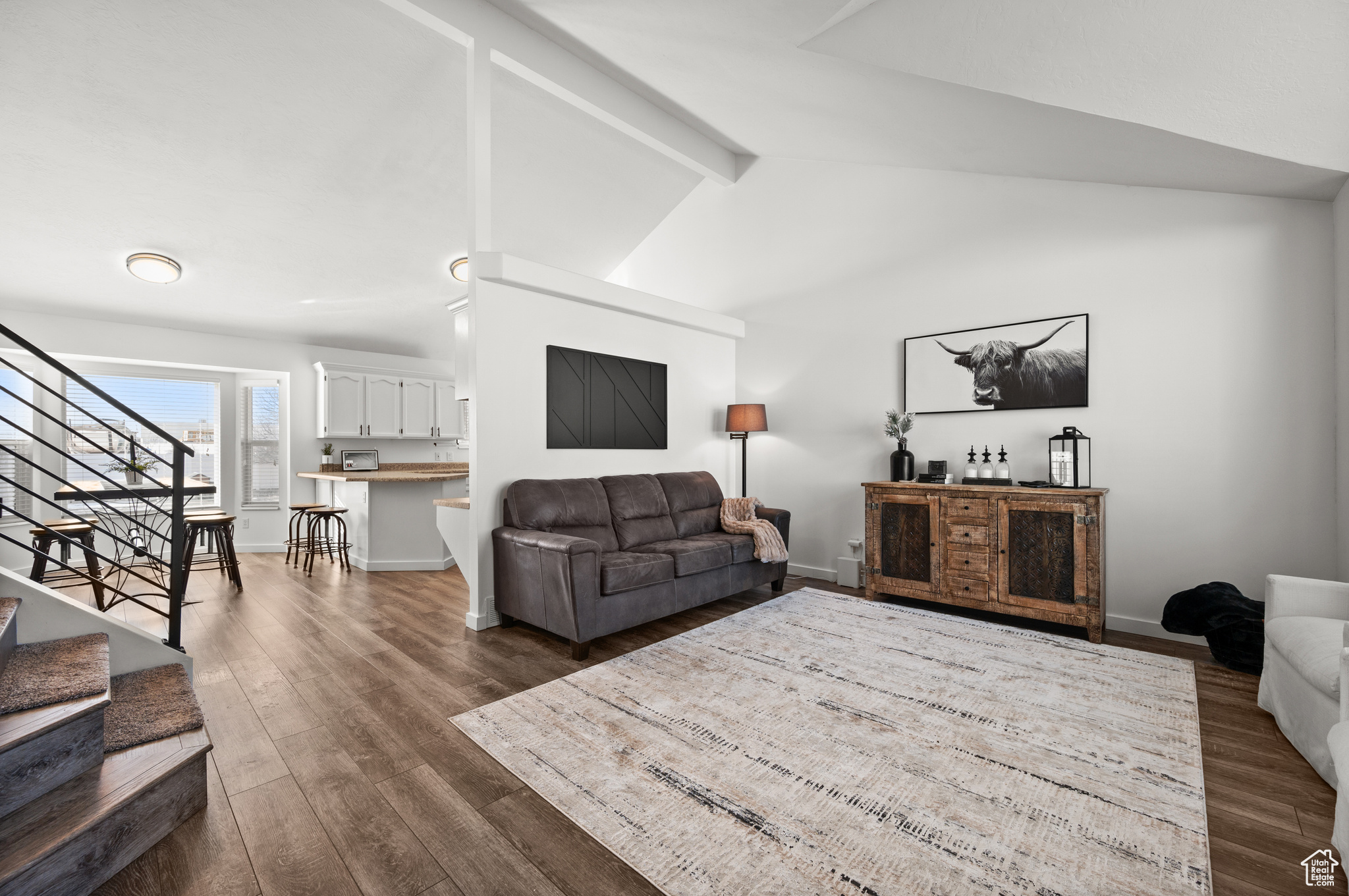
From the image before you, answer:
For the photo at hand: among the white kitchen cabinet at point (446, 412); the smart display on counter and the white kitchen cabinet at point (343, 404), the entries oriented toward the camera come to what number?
3

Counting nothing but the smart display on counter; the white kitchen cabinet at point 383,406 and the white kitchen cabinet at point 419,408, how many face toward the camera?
3

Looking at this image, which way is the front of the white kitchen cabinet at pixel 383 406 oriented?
toward the camera

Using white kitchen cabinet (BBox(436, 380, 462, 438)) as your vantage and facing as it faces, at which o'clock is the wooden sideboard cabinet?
The wooden sideboard cabinet is roughly at 11 o'clock from the white kitchen cabinet.

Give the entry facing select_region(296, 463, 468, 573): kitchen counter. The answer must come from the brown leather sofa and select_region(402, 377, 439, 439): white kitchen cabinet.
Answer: the white kitchen cabinet

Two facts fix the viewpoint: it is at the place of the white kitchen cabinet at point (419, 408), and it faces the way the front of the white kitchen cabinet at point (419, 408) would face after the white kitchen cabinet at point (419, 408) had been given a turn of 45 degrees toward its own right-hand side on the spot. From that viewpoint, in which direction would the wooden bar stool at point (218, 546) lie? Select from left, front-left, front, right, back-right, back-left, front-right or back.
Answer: front

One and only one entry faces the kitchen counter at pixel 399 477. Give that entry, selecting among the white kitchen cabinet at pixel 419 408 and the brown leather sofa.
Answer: the white kitchen cabinet

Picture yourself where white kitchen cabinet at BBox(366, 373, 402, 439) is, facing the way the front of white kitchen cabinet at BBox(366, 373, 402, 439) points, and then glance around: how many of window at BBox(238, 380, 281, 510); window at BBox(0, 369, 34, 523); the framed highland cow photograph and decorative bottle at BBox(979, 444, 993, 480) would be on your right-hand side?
2

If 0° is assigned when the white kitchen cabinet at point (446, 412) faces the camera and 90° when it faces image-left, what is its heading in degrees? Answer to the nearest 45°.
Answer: approximately 0°

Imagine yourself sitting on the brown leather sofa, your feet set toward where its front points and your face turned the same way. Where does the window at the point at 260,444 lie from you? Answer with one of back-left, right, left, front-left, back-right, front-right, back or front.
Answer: back

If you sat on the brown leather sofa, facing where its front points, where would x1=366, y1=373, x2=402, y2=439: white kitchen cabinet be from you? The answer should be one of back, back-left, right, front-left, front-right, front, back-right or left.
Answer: back

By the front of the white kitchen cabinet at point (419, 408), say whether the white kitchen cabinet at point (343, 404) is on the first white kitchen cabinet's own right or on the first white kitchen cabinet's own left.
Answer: on the first white kitchen cabinet's own right

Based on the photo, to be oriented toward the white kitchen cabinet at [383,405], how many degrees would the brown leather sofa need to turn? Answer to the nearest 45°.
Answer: approximately 180°

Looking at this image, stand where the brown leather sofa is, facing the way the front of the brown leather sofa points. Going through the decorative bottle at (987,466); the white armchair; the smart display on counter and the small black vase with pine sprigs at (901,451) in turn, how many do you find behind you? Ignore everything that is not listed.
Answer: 1

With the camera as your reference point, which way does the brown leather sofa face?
facing the viewer and to the right of the viewer

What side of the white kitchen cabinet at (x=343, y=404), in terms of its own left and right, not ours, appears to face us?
front

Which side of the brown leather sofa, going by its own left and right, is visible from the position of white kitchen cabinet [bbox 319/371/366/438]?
back
